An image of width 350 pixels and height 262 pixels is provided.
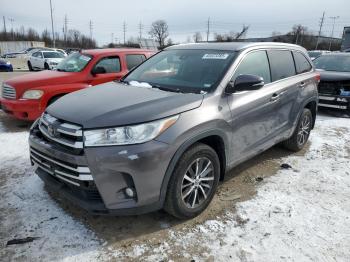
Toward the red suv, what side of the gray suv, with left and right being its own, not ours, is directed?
right

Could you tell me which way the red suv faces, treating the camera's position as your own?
facing the viewer and to the left of the viewer

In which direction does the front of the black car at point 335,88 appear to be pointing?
toward the camera

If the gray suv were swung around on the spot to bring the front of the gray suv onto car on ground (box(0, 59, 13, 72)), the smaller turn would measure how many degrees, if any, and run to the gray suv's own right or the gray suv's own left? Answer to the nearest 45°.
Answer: approximately 90° to the gray suv's own right

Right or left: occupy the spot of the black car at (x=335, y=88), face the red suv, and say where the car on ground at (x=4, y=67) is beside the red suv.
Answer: right

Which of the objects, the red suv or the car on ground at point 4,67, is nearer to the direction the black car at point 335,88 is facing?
the red suv

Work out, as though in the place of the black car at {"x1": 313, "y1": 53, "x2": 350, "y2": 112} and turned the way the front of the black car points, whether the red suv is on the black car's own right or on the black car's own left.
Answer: on the black car's own right
